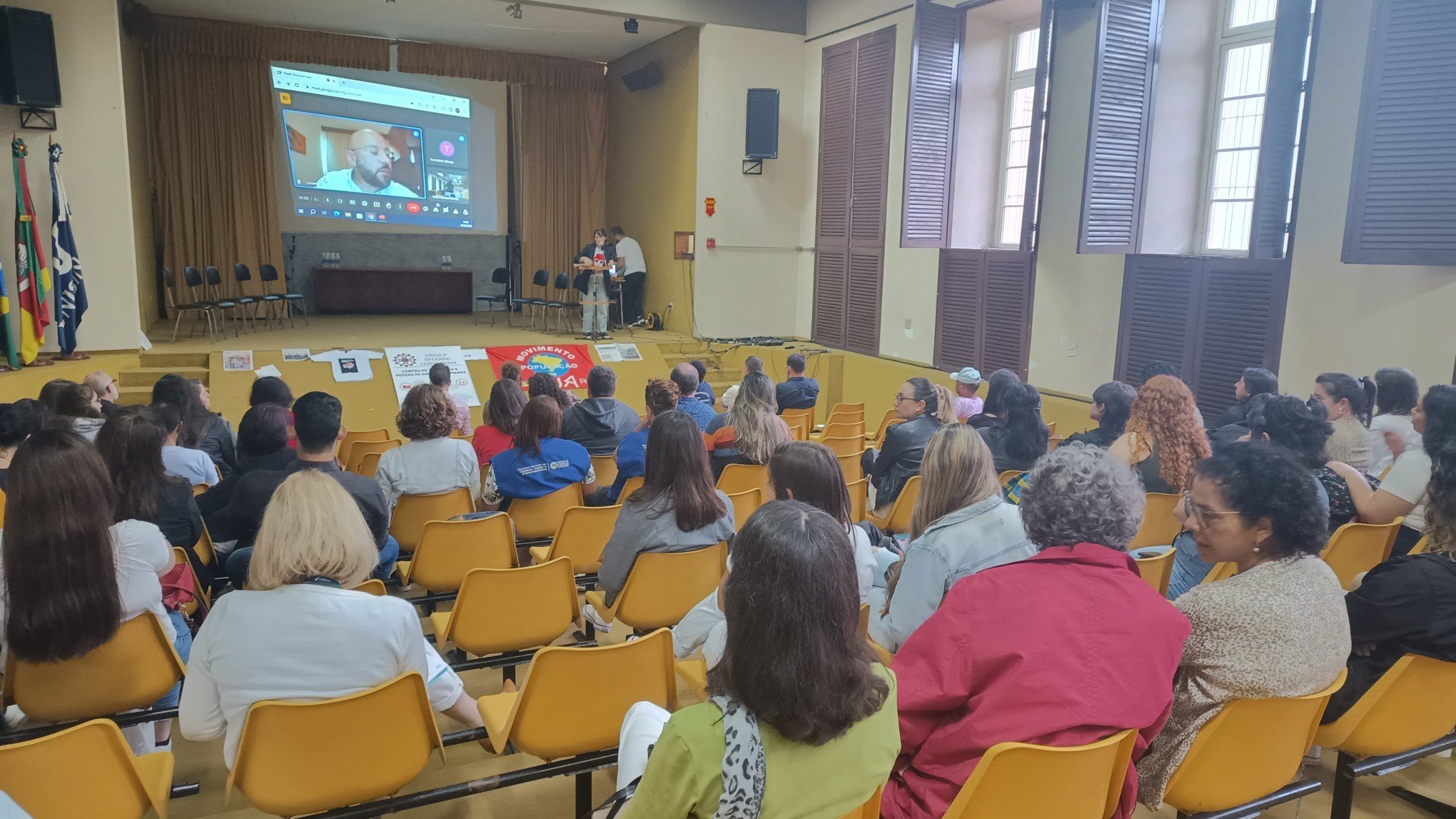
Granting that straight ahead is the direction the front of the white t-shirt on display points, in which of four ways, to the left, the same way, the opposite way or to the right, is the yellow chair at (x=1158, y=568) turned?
the opposite way

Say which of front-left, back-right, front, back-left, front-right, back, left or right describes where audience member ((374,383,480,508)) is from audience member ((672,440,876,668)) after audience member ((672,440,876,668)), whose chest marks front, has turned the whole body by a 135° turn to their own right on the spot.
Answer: back-left

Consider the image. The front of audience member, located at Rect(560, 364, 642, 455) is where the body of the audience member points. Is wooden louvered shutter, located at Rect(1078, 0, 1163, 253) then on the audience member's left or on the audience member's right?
on the audience member's right

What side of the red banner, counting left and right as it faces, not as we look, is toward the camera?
front

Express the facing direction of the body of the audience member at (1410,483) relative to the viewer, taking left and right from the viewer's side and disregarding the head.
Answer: facing to the left of the viewer

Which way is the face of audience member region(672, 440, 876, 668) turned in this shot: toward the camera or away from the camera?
away from the camera

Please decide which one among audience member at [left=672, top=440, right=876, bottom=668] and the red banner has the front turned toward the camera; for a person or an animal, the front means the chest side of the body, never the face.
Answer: the red banner

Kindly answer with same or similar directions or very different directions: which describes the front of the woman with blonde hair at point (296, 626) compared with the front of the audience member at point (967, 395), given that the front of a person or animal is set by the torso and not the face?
same or similar directions

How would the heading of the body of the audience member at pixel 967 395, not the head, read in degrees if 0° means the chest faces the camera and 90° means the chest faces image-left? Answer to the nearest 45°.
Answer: approximately 135°

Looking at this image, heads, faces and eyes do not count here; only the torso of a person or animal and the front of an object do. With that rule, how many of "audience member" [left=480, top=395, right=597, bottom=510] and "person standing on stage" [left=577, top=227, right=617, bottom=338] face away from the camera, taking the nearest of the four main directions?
1

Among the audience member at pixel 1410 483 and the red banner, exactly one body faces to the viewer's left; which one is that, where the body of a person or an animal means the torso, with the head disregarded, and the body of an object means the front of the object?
the audience member

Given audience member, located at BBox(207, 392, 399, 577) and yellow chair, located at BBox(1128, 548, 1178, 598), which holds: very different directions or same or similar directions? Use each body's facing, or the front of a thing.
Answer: same or similar directions

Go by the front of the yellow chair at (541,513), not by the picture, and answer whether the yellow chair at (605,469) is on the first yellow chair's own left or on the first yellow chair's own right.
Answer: on the first yellow chair's own right

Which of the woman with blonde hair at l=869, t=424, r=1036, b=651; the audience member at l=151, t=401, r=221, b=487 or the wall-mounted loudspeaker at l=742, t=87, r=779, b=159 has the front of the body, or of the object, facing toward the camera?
the wall-mounted loudspeaker

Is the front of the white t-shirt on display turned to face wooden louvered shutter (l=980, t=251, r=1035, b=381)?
no

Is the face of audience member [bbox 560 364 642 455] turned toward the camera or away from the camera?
away from the camera

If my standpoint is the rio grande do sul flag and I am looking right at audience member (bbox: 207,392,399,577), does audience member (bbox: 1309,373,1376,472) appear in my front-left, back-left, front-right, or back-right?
front-left

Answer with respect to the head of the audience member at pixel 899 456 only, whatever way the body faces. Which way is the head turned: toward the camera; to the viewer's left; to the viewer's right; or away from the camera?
to the viewer's left

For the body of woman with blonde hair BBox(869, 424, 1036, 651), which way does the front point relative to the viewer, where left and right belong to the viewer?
facing away from the viewer and to the left of the viewer

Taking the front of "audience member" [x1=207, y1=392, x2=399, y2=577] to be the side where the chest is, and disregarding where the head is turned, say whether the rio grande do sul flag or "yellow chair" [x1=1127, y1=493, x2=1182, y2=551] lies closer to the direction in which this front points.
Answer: the rio grande do sul flag

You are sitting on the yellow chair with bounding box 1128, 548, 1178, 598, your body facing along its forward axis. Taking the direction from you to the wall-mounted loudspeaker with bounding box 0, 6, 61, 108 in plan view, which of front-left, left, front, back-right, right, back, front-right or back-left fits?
front-left

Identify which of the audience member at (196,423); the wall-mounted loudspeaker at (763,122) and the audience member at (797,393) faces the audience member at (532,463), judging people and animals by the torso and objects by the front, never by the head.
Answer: the wall-mounted loudspeaker

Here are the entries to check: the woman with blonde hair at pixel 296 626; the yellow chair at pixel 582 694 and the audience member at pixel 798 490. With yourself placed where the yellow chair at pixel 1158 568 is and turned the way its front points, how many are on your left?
3

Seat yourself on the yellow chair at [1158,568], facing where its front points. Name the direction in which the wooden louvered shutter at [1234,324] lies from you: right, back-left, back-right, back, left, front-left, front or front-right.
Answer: front-right

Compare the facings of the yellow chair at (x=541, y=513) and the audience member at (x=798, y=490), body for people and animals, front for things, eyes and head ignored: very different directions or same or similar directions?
same or similar directions

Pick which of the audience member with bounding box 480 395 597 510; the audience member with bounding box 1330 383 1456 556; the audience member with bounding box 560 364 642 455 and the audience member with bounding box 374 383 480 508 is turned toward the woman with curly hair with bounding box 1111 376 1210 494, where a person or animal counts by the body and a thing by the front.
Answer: the audience member with bounding box 1330 383 1456 556
